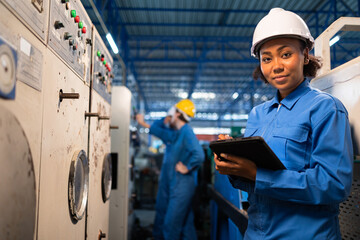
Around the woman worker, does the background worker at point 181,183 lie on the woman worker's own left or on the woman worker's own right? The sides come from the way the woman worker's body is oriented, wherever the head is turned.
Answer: on the woman worker's own right

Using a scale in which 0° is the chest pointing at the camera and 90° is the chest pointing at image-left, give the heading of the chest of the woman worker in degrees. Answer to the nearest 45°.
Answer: approximately 45°

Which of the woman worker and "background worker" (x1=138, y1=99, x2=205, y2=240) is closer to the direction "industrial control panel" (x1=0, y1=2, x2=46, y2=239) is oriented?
the woman worker

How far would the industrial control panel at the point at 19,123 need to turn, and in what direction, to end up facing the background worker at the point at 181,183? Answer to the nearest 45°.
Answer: approximately 90° to its left

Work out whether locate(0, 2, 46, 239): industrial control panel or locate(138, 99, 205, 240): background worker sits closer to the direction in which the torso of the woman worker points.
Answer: the industrial control panel

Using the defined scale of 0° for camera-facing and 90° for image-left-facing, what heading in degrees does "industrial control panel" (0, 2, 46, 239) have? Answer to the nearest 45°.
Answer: approximately 315°

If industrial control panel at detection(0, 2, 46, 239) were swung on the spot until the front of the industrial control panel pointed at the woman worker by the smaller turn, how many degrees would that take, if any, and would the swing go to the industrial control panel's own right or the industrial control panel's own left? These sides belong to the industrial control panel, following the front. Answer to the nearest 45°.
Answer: approximately 45° to the industrial control panel's own left

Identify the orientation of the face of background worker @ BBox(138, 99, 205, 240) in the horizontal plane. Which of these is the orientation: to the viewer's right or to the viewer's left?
to the viewer's left
